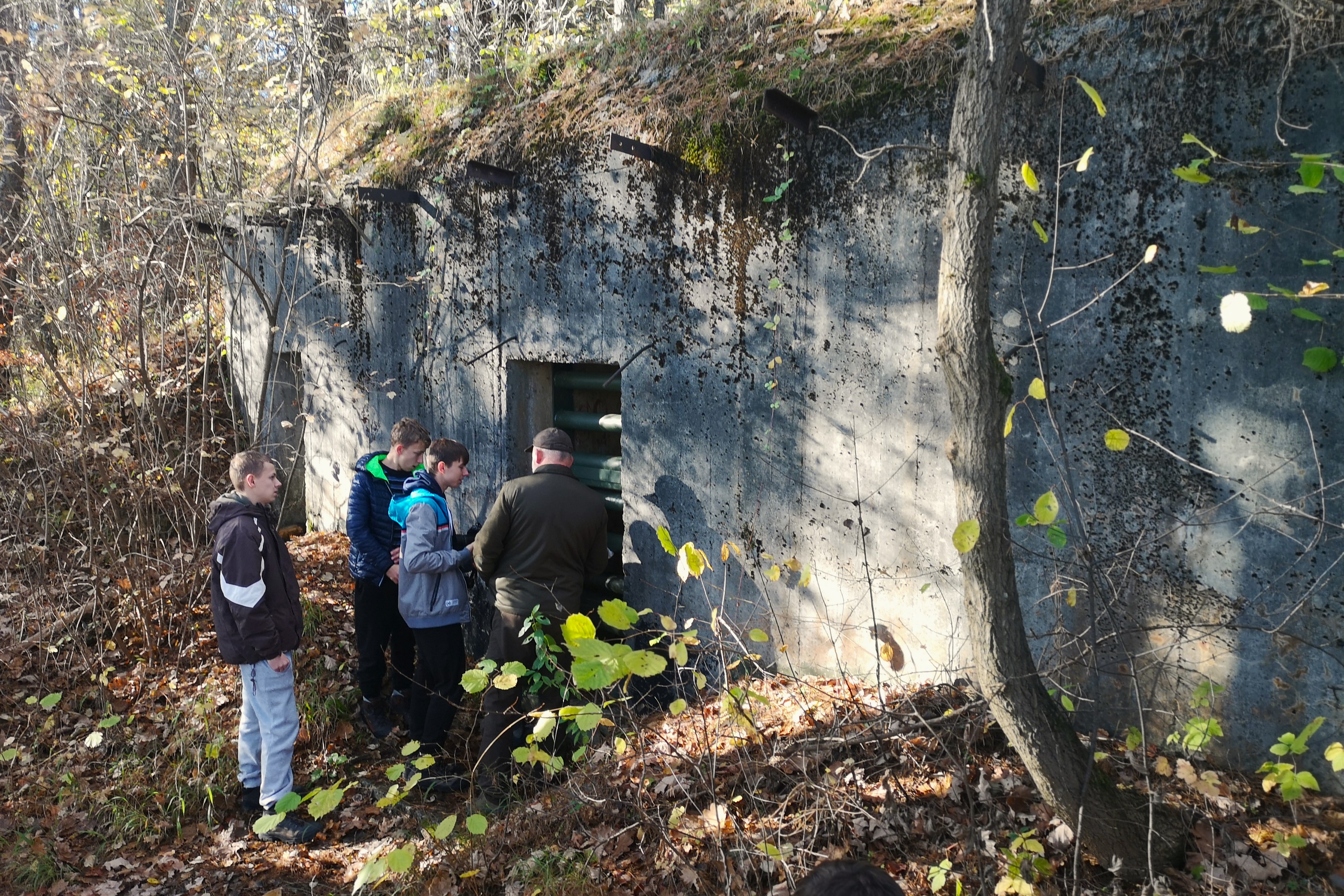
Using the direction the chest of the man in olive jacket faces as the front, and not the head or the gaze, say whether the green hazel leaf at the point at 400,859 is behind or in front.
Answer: behind

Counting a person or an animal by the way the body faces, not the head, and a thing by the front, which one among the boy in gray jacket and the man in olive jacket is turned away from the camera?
the man in olive jacket

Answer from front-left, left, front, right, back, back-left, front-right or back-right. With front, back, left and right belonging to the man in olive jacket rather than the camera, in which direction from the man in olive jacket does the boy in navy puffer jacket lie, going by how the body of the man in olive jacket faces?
front-left

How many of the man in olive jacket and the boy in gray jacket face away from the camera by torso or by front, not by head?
1

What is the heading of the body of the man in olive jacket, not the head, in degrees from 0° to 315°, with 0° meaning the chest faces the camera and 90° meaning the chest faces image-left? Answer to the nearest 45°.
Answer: approximately 180°

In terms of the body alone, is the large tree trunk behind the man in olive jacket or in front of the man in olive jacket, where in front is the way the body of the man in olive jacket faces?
behind

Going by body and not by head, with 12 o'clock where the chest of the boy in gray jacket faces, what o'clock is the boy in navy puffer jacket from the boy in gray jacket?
The boy in navy puffer jacket is roughly at 8 o'clock from the boy in gray jacket.

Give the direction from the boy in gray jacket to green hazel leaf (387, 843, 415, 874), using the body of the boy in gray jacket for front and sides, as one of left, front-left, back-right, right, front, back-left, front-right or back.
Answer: right

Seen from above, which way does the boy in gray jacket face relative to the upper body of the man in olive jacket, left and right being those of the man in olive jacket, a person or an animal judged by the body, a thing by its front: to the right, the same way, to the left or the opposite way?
to the right

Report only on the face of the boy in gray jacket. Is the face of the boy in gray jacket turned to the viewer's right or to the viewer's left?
to the viewer's right

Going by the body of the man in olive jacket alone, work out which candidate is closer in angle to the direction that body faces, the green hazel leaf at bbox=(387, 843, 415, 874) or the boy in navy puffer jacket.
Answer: the boy in navy puffer jacket

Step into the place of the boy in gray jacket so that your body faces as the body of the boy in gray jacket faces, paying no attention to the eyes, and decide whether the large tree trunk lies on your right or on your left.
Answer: on your right

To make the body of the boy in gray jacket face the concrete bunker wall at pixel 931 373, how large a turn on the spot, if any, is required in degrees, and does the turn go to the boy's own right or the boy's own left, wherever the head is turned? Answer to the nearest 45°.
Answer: approximately 45° to the boy's own right

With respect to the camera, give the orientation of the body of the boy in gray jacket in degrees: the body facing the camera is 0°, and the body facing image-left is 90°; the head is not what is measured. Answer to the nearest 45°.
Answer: approximately 270°

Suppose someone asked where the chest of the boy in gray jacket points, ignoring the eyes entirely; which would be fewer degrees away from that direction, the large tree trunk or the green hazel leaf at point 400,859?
the large tree trunk
